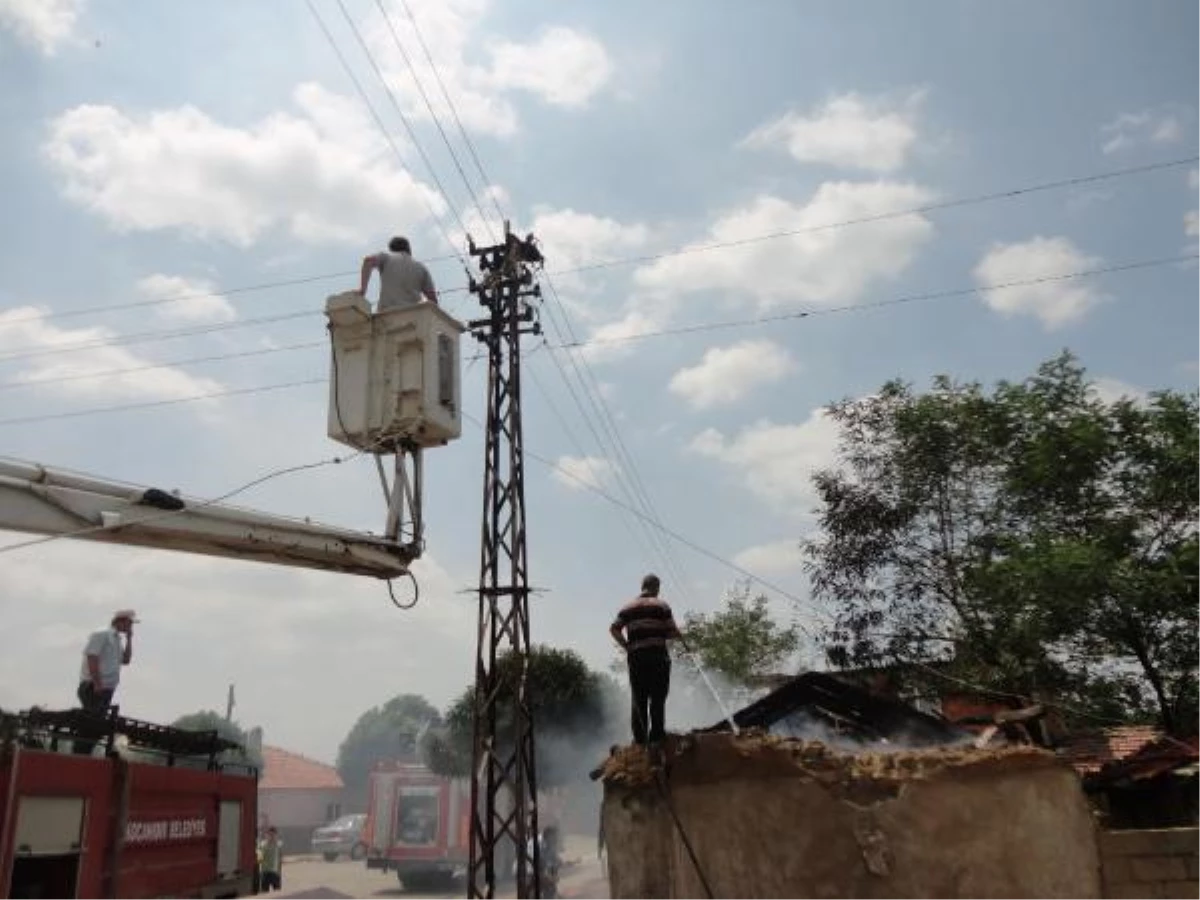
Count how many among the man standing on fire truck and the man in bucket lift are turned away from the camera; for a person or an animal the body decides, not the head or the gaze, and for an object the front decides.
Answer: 1

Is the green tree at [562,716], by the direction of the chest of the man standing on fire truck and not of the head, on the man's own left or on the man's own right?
on the man's own left

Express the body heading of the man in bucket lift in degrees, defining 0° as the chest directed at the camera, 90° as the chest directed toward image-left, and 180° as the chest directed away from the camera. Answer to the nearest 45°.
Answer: approximately 180°

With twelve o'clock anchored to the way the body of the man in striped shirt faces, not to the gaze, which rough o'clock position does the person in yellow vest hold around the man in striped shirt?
The person in yellow vest is roughly at 11 o'clock from the man in striped shirt.

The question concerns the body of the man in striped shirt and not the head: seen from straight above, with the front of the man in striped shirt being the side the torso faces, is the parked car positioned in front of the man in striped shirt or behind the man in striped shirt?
in front

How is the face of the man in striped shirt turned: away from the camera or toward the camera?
away from the camera

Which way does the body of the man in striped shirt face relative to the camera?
away from the camera

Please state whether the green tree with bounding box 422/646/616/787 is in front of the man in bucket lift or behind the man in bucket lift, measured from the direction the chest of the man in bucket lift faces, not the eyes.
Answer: in front
